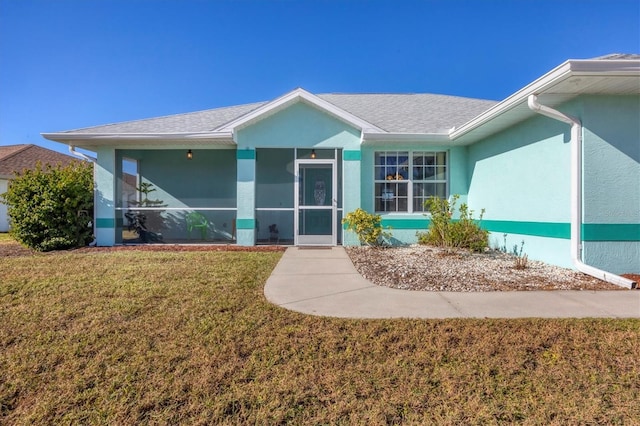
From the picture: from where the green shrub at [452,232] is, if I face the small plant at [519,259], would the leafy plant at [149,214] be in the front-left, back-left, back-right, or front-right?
back-right

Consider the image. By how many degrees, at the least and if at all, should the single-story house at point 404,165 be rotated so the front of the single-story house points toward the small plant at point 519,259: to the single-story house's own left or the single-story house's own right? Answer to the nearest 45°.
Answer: approximately 45° to the single-story house's own left

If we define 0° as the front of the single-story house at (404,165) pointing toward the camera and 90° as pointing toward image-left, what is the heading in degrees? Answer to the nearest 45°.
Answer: approximately 0°

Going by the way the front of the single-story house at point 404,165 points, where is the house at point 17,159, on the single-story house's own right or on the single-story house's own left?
on the single-story house's own right

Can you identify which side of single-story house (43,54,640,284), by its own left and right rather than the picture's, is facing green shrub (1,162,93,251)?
right
